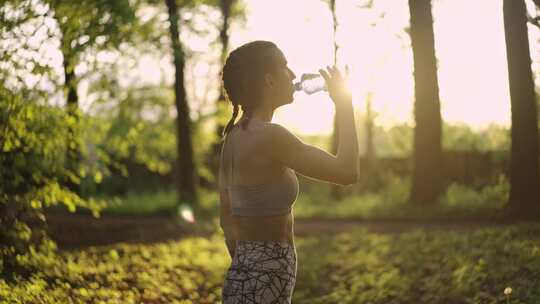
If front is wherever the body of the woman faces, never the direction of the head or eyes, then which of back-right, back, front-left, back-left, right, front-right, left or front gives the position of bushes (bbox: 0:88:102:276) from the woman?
left

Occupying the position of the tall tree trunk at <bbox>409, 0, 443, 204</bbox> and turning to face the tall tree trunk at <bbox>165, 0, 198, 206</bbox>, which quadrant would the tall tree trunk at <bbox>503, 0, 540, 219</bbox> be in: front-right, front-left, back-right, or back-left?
back-left

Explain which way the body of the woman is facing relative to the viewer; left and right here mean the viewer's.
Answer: facing away from the viewer and to the right of the viewer

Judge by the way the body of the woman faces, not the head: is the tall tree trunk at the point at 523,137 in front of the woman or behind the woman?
in front

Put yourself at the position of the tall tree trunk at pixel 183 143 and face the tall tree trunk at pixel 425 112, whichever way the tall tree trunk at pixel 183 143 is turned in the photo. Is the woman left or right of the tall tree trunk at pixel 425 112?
right

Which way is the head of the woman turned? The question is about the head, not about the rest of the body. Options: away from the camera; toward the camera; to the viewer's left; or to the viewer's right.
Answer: to the viewer's right

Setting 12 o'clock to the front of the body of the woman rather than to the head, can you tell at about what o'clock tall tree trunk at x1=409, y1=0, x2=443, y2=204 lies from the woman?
The tall tree trunk is roughly at 11 o'clock from the woman.
